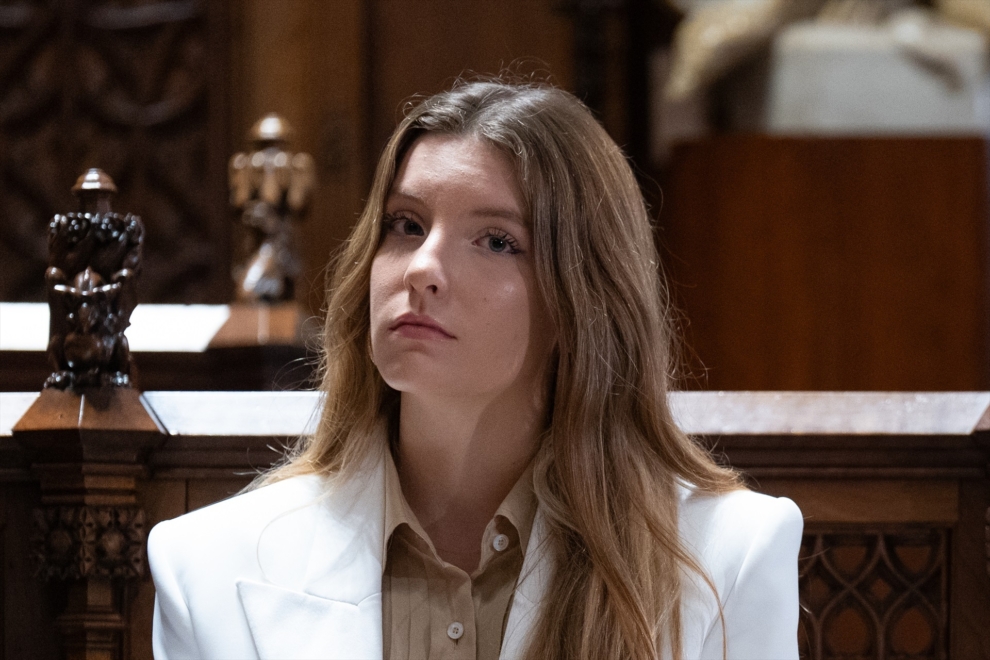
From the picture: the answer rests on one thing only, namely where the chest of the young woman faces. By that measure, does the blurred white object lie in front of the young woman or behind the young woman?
behind

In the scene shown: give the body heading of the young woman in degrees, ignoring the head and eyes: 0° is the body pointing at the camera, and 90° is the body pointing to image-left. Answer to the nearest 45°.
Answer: approximately 0°
